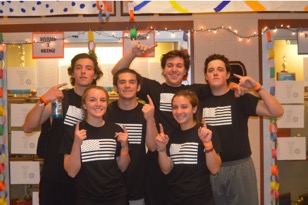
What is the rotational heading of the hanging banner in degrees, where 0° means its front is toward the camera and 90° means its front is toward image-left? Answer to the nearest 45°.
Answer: approximately 0°

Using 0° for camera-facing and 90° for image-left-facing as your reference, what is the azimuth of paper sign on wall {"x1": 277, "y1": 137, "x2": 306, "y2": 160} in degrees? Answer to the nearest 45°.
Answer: approximately 0°

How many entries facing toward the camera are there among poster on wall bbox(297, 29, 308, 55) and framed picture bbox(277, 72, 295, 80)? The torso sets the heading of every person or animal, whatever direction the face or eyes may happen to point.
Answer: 2
